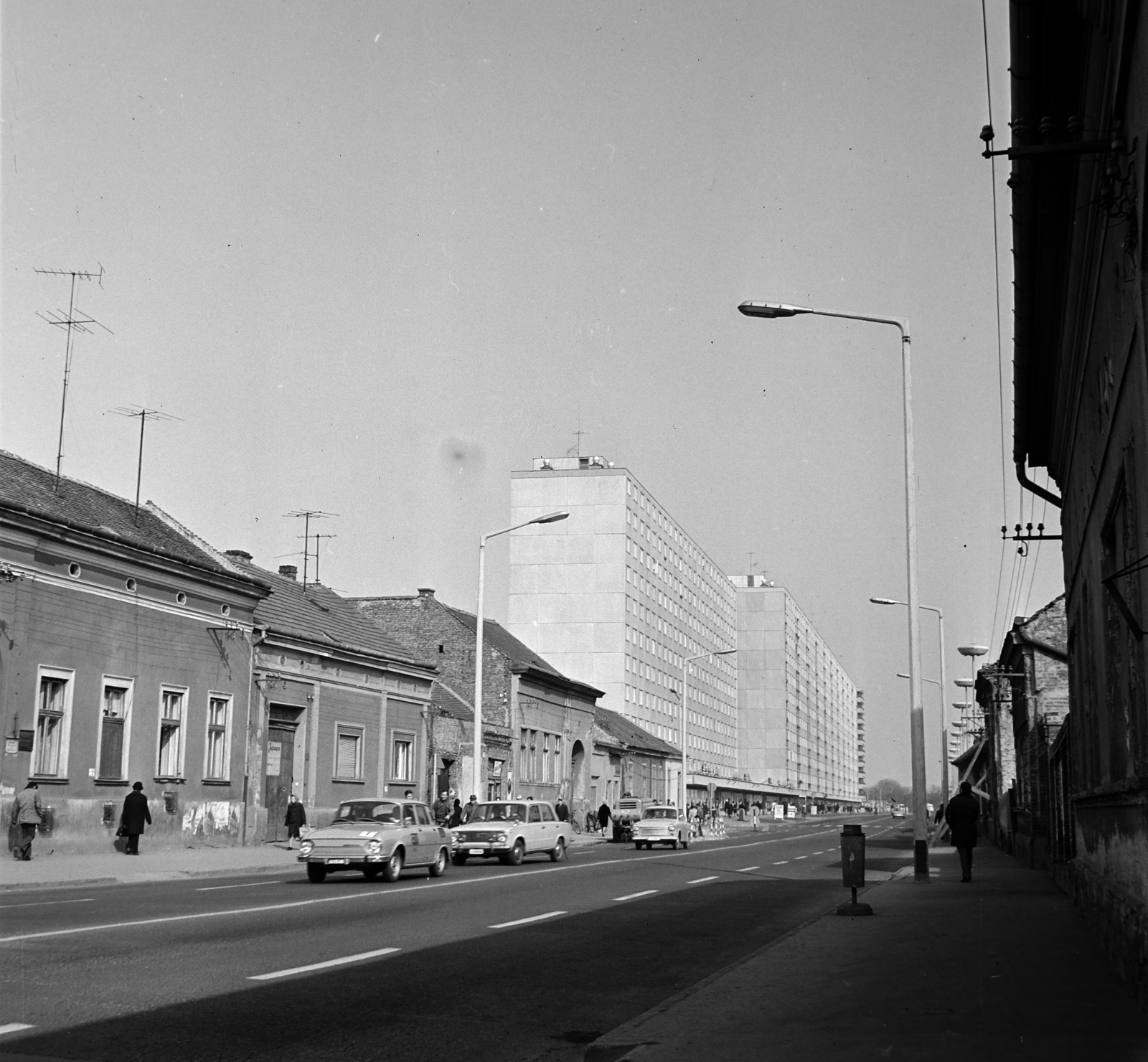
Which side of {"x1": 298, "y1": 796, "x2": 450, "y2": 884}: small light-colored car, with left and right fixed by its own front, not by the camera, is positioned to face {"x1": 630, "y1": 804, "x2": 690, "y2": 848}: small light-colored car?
back

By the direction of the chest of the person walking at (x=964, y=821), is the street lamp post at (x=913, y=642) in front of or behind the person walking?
behind

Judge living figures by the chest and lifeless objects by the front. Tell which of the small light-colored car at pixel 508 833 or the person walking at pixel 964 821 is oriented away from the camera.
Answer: the person walking

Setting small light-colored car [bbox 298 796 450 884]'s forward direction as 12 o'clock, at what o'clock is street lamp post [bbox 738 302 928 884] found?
The street lamp post is roughly at 8 o'clock from the small light-colored car.

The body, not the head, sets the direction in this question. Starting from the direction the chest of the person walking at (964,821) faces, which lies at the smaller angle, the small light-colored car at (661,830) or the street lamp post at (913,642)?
the small light-colored car

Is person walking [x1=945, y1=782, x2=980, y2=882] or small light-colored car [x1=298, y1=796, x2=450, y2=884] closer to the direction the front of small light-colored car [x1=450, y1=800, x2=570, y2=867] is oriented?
the small light-colored car

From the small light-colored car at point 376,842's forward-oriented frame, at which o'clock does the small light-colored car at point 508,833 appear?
the small light-colored car at point 508,833 is roughly at 5 o'clock from the small light-colored car at point 376,842.

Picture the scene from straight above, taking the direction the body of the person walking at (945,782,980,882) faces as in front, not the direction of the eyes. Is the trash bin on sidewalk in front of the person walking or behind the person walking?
behind

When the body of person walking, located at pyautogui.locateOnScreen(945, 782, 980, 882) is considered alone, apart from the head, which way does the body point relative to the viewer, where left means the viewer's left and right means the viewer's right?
facing away from the viewer

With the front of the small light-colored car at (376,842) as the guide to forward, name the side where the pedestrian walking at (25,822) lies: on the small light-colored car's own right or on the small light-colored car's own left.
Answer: on the small light-colored car's own right

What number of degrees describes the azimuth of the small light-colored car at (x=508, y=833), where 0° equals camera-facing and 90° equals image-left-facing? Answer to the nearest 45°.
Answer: approximately 45°
